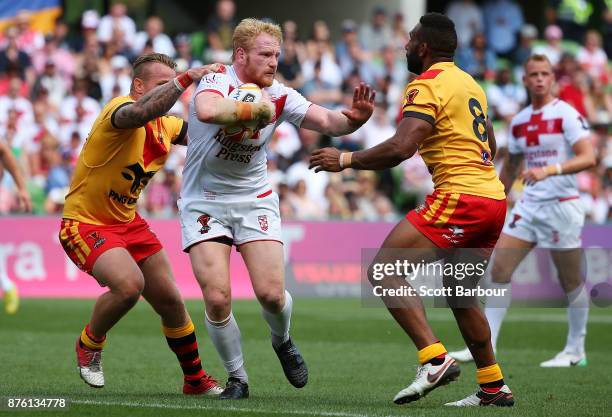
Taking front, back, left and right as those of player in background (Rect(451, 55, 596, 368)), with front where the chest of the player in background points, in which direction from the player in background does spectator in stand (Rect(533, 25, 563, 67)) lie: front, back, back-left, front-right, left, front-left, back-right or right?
back-right

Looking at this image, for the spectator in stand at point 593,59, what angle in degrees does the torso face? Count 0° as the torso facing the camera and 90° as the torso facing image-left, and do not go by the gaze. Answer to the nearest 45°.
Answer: approximately 0°

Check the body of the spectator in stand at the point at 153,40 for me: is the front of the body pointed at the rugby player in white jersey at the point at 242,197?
yes

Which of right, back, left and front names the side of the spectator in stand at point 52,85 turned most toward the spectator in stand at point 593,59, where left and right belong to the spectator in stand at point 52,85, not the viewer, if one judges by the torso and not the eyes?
left

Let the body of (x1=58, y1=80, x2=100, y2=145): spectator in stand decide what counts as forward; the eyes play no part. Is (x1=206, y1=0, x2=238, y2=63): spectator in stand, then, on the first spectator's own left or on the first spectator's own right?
on the first spectator's own left

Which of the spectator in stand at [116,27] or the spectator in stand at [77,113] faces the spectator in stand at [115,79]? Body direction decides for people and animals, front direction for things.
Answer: the spectator in stand at [116,27]
